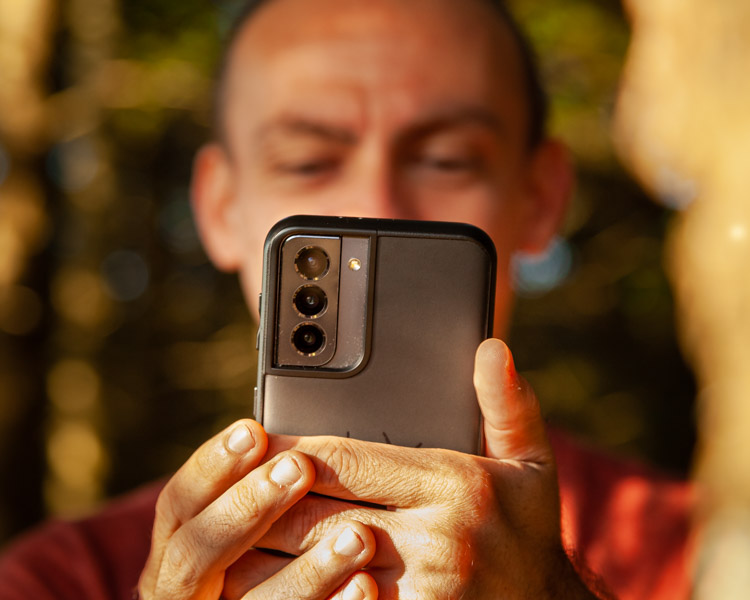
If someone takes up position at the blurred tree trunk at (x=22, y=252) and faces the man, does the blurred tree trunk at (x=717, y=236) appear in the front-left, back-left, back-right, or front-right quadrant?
front-left

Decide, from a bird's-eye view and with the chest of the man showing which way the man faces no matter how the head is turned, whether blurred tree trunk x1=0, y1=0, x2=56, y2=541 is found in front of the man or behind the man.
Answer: behind

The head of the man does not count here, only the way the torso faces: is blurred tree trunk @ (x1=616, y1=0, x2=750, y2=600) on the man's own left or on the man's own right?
on the man's own left

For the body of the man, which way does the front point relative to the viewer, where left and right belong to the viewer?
facing the viewer
